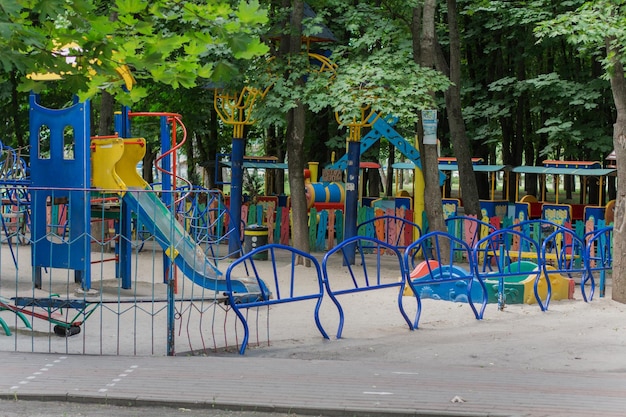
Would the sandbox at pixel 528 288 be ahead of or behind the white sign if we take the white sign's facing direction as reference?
ahead

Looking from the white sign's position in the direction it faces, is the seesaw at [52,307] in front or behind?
in front

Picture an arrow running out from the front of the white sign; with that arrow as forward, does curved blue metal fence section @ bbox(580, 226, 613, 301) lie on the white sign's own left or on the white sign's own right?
on the white sign's own left

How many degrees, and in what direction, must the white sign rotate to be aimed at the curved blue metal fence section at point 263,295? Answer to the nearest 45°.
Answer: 0° — it already faces it

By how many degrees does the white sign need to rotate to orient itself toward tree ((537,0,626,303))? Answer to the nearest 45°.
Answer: approximately 45° to its left

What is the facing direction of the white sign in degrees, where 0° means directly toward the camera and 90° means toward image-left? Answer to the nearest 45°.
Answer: approximately 0°
